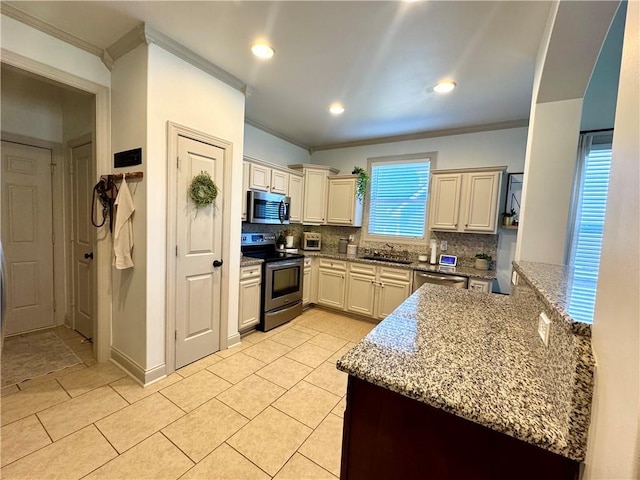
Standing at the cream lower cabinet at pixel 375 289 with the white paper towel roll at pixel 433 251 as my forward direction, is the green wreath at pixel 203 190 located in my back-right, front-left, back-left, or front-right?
back-right

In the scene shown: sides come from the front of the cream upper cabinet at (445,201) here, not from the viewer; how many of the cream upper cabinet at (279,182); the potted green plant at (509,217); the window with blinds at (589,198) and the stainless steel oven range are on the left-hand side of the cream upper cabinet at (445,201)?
2

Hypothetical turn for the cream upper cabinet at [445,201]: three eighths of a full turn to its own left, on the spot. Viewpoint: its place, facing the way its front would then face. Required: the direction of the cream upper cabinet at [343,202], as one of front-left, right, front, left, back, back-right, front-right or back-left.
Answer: back-left

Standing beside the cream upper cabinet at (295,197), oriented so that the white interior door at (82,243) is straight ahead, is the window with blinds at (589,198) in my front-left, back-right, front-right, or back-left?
back-left

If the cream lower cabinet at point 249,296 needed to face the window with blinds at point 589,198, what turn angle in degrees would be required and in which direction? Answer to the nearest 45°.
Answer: approximately 45° to its left

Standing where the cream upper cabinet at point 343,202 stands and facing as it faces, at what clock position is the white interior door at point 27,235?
The white interior door is roughly at 2 o'clock from the cream upper cabinet.

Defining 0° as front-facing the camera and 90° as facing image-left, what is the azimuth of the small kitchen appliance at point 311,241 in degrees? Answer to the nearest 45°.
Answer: approximately 0°
